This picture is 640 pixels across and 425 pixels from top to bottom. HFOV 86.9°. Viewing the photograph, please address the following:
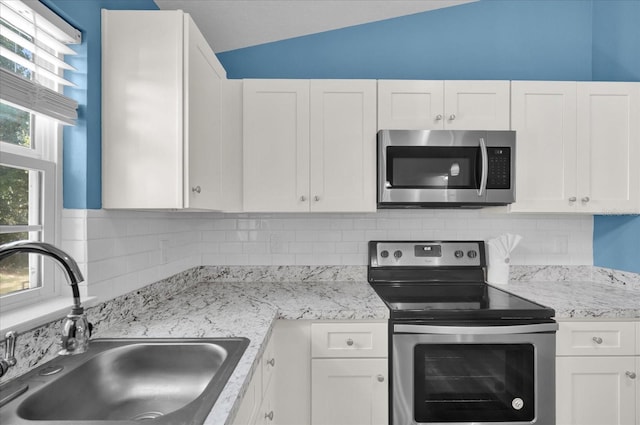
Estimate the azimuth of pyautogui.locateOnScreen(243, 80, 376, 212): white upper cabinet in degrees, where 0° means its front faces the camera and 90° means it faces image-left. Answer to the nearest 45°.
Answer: approximately 0°

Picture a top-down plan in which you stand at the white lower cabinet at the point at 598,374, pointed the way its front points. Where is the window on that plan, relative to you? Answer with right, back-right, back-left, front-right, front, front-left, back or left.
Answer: front-right

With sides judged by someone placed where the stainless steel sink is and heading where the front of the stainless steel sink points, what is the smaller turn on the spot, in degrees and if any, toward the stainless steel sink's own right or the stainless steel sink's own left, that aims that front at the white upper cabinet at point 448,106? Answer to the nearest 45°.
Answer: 0° — it already faces it

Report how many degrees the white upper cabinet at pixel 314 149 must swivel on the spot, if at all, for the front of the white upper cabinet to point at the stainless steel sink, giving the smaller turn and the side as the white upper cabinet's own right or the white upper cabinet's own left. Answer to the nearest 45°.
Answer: approximately 45° to the white upper cabinet's own right

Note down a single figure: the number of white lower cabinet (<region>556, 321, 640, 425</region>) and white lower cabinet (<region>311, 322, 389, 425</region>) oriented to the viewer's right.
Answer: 0

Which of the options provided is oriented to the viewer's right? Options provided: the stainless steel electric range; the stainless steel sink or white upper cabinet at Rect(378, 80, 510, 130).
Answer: the stainless steel sink

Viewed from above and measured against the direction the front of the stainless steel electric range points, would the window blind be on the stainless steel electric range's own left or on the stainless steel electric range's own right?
on the stainless steel electric range's own right

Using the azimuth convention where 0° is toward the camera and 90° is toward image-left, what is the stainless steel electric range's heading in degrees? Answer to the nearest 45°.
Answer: approximately 0°

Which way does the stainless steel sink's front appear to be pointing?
to the viewer's right

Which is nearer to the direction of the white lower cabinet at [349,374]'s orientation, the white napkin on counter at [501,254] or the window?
the window

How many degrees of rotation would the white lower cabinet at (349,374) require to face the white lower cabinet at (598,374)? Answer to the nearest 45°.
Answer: approximately 90° to its left
